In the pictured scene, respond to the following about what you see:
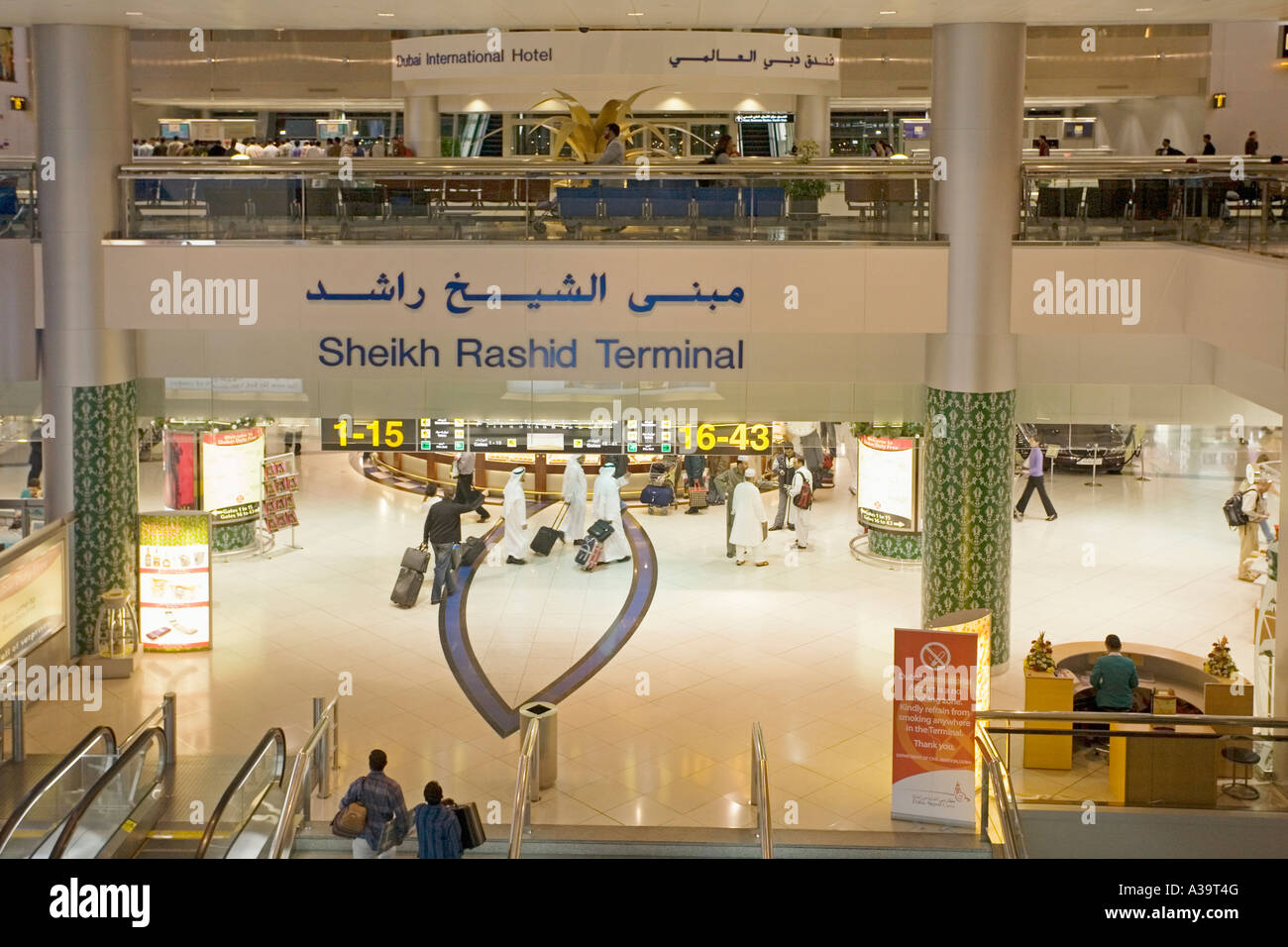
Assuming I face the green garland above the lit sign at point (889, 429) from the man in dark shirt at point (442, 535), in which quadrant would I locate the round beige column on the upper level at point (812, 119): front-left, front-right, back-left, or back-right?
front-left

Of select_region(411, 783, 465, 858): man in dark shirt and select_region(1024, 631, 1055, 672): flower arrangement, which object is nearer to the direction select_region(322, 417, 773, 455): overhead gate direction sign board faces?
the man in dark shirt

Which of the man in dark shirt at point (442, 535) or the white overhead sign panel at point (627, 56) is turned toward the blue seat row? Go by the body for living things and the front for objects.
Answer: the white overhead sign panel

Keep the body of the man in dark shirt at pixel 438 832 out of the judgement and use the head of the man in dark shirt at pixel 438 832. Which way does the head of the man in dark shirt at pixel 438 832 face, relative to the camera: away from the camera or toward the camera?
away from the camera

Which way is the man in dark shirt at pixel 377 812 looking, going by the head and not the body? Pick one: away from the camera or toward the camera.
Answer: away from the camera

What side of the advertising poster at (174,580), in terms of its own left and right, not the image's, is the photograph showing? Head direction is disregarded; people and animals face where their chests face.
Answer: front

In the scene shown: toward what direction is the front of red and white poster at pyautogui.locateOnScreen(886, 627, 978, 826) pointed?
toward the camera

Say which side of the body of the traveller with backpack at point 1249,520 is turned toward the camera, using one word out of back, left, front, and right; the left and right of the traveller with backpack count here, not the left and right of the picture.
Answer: right

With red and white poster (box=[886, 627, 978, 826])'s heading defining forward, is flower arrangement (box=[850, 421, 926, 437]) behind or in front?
behind

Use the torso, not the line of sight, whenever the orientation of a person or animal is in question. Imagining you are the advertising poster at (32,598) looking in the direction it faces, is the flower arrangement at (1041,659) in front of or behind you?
in front

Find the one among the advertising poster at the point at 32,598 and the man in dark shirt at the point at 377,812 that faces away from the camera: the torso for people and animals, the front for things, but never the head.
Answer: the man in dark shirt

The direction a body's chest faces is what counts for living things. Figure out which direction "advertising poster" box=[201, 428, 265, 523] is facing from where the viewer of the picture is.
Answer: facing the viewer

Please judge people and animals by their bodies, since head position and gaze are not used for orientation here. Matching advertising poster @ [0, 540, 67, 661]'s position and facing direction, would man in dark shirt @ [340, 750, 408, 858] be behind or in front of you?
in front
